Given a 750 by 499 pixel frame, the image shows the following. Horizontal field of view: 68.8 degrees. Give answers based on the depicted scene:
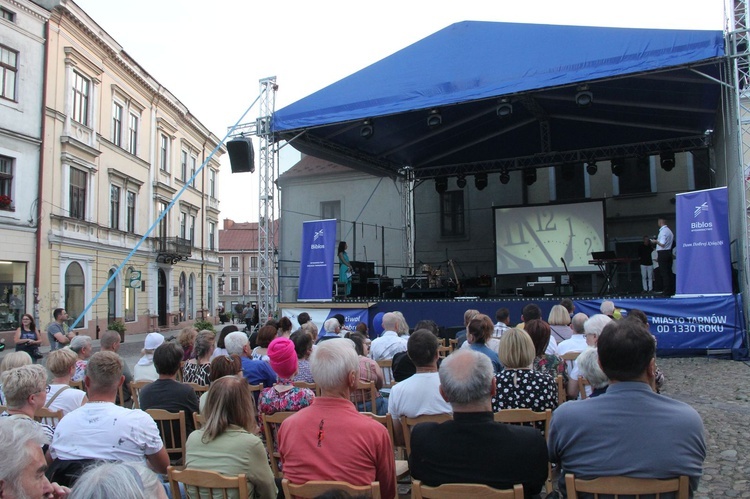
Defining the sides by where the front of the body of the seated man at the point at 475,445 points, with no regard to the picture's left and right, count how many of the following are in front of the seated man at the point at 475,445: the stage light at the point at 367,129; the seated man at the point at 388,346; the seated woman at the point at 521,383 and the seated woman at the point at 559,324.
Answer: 4

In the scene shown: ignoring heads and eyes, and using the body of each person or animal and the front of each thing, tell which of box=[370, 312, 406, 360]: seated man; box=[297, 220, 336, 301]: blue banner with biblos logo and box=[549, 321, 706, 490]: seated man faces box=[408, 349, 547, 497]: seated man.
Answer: the blue banner with biblos logo

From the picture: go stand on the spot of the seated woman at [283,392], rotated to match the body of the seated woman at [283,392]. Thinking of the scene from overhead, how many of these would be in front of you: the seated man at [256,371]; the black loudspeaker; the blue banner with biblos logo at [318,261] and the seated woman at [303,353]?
4

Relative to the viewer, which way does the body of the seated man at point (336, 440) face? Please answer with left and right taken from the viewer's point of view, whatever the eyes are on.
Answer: facing away from the viewer and to the right of the viewer

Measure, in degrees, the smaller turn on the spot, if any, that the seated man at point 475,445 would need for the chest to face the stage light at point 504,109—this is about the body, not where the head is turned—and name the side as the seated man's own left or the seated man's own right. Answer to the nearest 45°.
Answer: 0° — they already face it

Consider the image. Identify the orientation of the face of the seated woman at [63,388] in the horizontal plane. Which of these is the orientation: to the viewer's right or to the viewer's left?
to the viewer's right

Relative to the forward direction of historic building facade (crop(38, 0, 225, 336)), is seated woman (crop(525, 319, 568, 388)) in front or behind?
in front

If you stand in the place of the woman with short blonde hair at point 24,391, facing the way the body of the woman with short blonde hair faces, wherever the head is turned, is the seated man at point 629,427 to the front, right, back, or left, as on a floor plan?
right

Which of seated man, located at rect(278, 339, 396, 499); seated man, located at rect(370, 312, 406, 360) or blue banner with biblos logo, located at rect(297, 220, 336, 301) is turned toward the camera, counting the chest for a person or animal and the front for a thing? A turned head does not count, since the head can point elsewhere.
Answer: the blue banner with biblos logo

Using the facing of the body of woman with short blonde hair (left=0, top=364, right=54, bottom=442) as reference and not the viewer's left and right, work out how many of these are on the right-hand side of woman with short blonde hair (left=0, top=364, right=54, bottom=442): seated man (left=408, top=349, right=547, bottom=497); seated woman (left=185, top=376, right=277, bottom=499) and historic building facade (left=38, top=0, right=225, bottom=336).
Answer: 2

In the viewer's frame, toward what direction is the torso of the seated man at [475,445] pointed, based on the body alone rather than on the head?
away from the camera

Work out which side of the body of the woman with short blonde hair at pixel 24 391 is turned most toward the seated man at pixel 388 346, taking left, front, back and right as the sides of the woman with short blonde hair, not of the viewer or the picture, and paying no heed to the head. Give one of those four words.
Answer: front

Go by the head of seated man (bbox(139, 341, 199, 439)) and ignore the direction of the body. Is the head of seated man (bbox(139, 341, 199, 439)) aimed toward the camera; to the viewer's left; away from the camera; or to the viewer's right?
away from the camera

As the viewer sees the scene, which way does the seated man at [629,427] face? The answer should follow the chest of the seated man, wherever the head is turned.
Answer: away from the camera

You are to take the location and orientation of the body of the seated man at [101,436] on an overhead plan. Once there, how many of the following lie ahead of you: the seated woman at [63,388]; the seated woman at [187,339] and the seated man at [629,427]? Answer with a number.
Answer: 2

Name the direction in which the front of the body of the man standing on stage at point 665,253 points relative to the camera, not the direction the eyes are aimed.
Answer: to the viewer's left

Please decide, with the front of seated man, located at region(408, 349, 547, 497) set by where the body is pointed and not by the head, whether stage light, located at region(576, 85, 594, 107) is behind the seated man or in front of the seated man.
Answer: in front

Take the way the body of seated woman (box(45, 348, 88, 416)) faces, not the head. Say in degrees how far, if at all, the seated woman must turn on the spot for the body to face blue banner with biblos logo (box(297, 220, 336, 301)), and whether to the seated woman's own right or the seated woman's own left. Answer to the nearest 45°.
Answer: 0° — they already face it

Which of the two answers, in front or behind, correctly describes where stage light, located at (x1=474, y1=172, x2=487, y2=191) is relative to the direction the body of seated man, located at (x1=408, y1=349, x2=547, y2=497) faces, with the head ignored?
in front

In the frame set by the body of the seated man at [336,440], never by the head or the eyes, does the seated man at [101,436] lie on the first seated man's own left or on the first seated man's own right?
on the first seated man's own left
